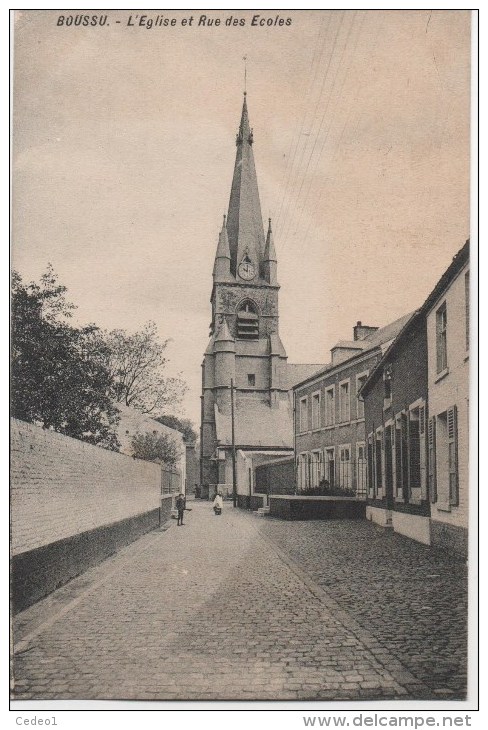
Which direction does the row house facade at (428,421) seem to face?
to the viewer's left

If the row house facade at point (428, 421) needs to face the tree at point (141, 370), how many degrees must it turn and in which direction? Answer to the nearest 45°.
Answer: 0° — it already faces it

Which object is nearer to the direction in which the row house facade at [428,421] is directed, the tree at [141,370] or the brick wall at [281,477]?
the tree
